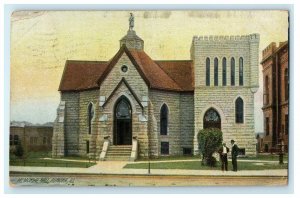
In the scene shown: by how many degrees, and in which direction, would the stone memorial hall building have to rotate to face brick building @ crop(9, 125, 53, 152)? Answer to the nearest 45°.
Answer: approximately 90° to its right

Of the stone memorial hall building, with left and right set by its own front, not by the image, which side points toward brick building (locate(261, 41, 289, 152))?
left

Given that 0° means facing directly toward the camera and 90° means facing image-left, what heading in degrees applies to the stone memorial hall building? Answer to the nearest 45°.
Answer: approximately 0°
